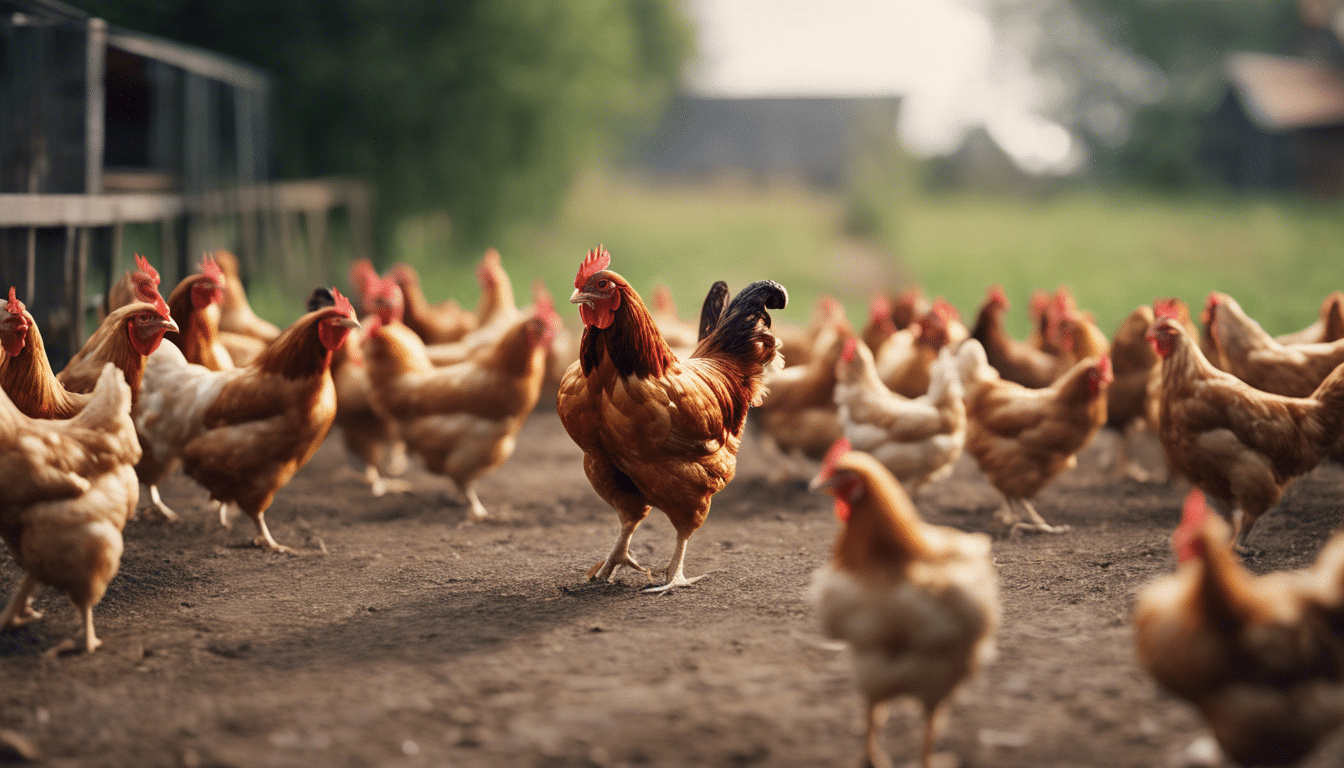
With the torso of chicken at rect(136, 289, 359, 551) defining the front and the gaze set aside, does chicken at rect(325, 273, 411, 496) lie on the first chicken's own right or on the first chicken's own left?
on the first chicken's own left

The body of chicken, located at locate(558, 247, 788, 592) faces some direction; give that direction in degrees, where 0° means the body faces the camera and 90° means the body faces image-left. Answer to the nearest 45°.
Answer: approximately 45°

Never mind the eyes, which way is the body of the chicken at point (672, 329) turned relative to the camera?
to the viewer's left

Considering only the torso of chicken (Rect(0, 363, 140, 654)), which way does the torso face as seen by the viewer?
to the viewer's left

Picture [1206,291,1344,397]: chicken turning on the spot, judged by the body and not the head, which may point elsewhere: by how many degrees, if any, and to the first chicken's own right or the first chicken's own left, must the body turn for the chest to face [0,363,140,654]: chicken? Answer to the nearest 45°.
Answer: approximately 45° to the first chicken's own left

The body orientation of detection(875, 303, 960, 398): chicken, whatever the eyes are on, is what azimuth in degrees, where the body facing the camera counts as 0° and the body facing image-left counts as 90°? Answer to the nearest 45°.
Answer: approximately 270°
